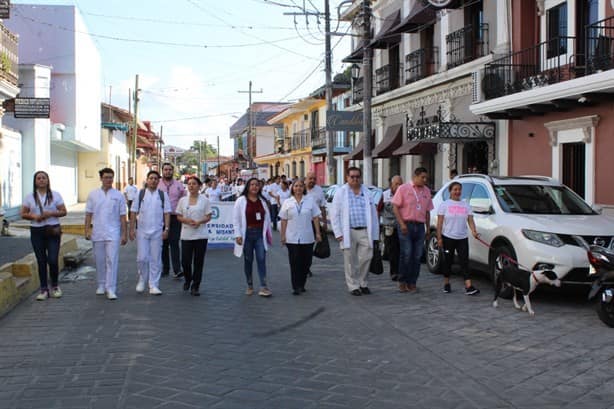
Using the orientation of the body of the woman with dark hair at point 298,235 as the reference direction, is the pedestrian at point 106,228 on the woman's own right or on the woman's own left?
on the woman's own right

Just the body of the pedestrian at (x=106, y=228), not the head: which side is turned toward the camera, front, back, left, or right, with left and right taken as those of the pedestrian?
front

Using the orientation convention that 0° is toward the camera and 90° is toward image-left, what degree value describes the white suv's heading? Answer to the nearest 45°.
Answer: approximately 315°

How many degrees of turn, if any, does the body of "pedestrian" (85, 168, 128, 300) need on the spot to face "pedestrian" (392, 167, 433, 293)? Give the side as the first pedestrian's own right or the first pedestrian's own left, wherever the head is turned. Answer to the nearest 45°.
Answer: approximately 90° to the first pedestrian's own left

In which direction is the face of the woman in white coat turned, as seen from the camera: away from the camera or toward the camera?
toward the camera

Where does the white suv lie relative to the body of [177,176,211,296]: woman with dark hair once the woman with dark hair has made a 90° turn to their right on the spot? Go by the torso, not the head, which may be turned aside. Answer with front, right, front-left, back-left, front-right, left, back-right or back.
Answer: back

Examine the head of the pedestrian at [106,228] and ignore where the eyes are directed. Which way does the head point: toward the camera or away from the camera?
toward the camera

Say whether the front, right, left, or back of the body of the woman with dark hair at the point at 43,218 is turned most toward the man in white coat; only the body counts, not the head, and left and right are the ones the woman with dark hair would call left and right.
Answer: left

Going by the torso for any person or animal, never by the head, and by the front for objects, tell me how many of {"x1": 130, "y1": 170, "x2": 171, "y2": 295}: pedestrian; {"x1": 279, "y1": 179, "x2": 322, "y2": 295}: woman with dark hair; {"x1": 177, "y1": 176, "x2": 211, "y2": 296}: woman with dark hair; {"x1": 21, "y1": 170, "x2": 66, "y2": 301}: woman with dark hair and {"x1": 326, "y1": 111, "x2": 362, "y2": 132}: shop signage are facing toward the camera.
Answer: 5

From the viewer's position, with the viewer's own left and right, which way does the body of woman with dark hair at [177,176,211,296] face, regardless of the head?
facing the viewer

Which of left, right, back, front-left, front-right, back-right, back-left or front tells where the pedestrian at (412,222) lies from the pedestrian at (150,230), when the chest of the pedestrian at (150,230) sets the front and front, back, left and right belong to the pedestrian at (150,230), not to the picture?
left

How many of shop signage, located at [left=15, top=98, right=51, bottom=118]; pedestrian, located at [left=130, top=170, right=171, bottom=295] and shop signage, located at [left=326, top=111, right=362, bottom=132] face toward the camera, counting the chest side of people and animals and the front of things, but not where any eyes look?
3

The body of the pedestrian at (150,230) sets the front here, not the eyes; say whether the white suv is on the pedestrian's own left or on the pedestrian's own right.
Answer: on the pedestrian's own left

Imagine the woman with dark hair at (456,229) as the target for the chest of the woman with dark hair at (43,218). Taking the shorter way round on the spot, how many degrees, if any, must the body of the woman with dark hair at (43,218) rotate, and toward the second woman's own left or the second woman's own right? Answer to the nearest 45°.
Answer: approximately 90° to the second woman's own left
